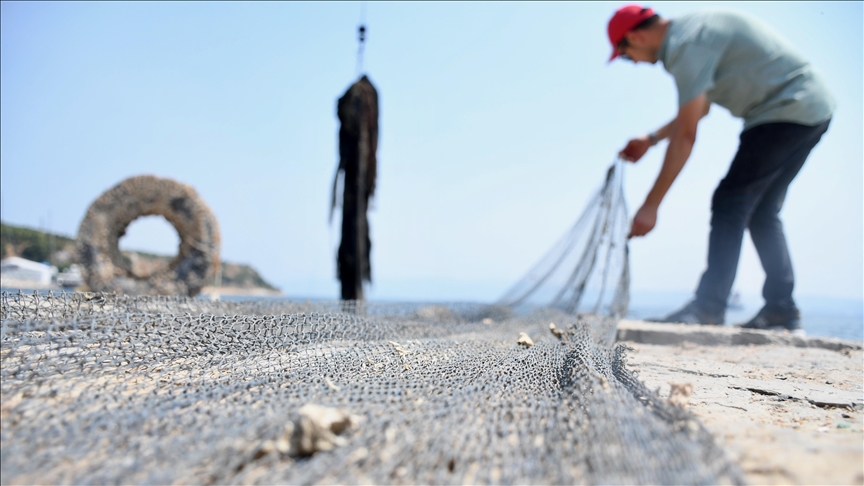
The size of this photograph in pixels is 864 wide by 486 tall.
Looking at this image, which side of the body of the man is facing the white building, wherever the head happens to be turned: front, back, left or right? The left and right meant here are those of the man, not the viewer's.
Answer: right

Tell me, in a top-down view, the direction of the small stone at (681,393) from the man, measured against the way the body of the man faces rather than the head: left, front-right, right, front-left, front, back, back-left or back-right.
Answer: left

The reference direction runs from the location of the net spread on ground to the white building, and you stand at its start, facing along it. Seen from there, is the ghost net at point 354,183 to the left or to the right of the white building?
right

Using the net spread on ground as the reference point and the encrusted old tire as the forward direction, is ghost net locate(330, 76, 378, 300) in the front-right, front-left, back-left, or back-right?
front-right

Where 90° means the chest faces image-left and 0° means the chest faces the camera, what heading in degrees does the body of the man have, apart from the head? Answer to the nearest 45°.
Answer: approximately 90°

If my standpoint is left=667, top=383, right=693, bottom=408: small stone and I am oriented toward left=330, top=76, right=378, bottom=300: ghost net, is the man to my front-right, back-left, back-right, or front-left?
front-right

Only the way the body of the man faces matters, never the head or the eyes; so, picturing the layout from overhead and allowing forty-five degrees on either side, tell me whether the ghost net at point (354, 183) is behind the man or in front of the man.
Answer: in front

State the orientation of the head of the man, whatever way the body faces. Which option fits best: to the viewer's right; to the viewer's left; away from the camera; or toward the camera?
to the viewer's left

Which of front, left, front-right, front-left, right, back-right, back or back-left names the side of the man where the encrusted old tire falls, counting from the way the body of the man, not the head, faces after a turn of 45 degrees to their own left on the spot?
front-right
